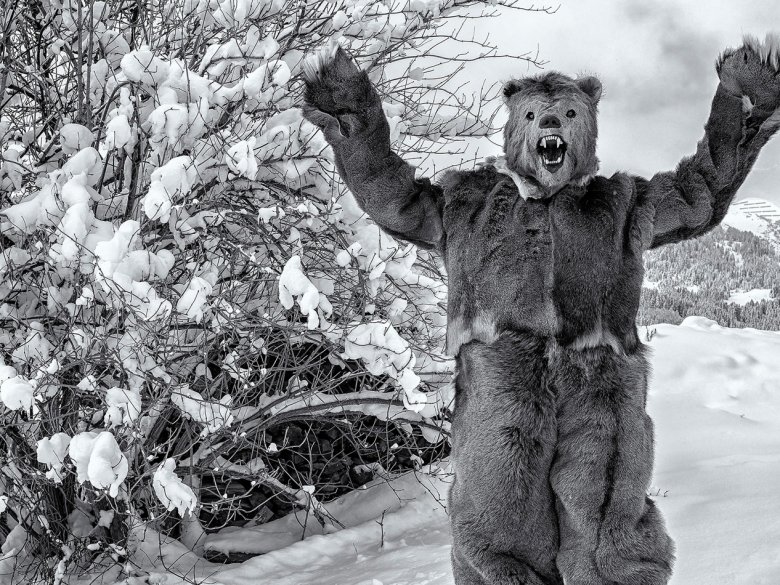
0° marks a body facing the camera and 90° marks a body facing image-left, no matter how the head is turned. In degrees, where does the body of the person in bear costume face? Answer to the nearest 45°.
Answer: approximately 0°

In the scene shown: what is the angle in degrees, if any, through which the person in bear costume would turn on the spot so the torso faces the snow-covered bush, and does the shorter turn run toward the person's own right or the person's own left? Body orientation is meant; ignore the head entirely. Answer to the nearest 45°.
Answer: approximately 135° to the person's own right
